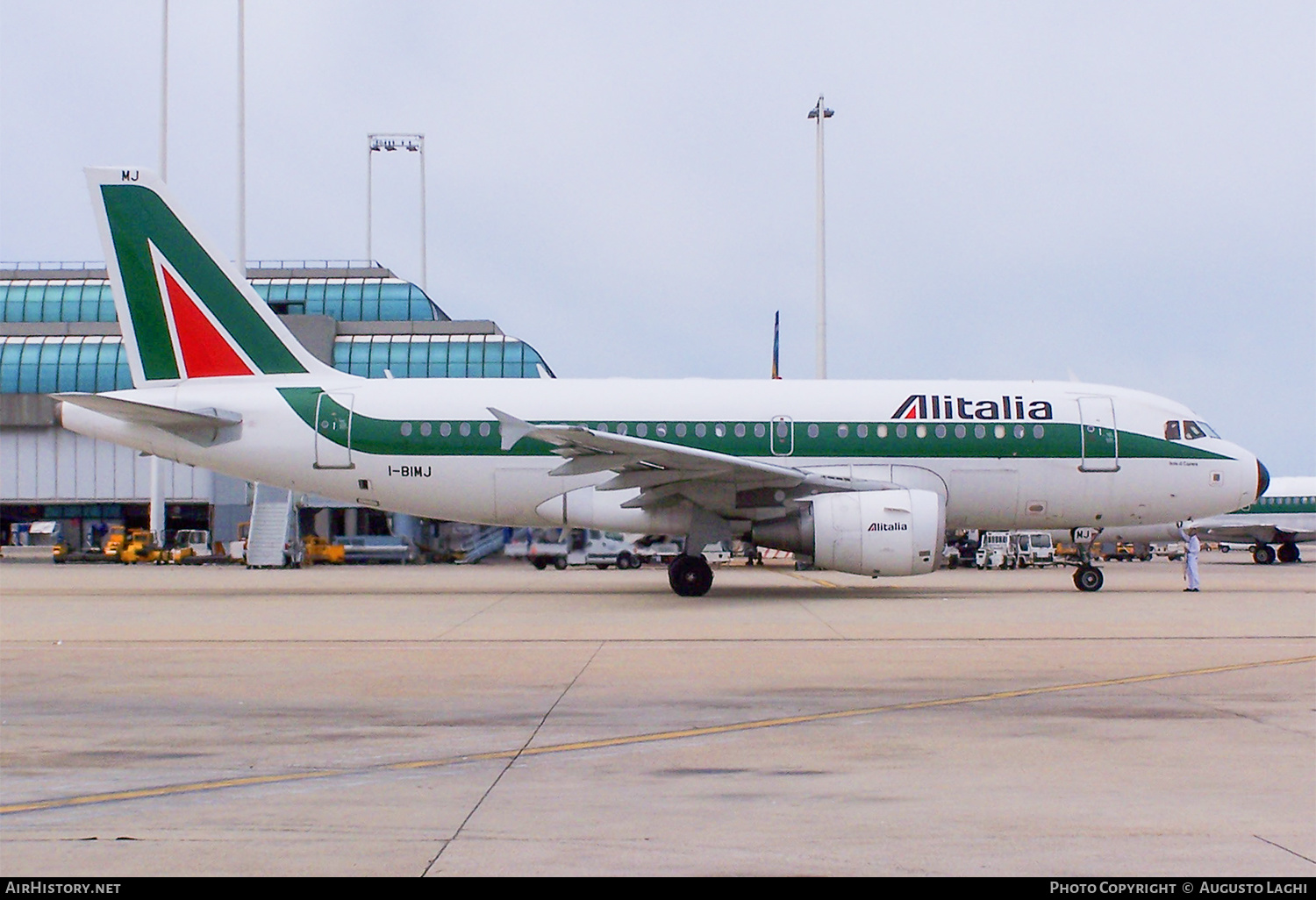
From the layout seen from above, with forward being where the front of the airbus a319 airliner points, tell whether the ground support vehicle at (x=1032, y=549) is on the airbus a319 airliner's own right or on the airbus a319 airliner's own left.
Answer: on the airbus a319 airliner's own left

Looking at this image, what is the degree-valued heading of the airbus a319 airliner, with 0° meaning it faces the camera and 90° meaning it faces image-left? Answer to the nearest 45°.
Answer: approximately 270°

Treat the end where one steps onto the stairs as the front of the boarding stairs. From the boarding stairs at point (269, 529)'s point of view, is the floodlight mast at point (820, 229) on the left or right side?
on its left

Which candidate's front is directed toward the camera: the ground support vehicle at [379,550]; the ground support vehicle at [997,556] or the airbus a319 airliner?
the ground support vehicle at [997,556]

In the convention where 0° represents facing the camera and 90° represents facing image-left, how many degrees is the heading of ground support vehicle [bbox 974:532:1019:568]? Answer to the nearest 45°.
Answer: approximately 0°

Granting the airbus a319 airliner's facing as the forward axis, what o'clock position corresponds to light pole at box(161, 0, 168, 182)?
The light pole is roughly at 8 o'clock from the airbus a319 airliner.

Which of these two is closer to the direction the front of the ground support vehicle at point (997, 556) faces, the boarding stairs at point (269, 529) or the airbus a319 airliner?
the airbus a319 airliner

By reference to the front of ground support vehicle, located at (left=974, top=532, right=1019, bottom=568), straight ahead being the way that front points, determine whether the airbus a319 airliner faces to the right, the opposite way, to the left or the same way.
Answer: to the left
